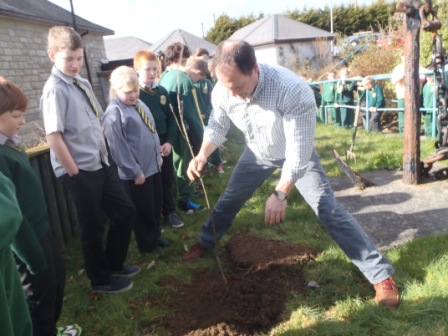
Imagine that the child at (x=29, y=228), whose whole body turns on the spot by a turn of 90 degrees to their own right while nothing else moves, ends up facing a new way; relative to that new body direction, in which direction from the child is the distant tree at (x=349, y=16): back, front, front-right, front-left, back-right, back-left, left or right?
back-left

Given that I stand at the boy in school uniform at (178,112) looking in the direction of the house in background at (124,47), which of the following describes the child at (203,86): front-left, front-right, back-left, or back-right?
front-right

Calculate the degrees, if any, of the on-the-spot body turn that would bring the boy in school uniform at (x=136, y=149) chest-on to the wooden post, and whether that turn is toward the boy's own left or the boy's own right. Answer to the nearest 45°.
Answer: approximately 45° to the boy's own left

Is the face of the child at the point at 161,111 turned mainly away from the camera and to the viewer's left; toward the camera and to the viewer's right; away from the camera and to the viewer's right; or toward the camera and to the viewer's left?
toward the camera and to the viewer's right

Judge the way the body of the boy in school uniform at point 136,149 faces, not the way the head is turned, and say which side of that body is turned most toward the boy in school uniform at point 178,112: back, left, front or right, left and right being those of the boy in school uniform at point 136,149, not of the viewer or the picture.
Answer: left

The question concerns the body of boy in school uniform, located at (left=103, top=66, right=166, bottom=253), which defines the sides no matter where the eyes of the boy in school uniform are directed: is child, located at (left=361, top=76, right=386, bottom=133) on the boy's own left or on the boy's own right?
on the boy's own left

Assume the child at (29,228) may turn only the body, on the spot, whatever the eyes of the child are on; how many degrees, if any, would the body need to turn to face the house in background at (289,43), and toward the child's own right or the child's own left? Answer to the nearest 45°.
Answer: approximately 45° to the child's own left

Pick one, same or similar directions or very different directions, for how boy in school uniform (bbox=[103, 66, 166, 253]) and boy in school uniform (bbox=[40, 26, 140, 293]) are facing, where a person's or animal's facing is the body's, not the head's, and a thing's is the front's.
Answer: same or similar directions

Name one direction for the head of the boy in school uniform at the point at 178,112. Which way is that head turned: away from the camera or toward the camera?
away from the camera

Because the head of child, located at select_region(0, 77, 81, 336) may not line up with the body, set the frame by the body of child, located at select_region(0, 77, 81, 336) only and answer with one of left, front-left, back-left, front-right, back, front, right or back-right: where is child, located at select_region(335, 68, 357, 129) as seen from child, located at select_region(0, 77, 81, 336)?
front-left

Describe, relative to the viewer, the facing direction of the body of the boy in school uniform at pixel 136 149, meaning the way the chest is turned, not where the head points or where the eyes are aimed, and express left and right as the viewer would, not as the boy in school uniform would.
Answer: facing the viewer and to the right of the viewer

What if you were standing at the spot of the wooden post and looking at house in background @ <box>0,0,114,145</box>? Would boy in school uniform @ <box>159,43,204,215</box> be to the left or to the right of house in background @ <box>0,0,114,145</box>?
left

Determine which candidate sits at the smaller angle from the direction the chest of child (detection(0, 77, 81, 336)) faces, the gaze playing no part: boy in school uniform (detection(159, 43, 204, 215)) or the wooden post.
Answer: the wooden post

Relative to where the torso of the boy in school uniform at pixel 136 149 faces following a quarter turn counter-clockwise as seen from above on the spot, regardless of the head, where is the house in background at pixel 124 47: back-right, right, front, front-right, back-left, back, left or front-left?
front-left

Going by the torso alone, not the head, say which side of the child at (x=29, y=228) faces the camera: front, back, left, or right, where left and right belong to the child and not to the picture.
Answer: right

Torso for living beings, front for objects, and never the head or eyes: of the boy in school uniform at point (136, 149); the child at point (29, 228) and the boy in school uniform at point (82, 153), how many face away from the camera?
0

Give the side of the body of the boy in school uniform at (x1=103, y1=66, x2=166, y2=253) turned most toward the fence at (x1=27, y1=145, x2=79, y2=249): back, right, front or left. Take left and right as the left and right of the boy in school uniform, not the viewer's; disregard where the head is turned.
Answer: back
